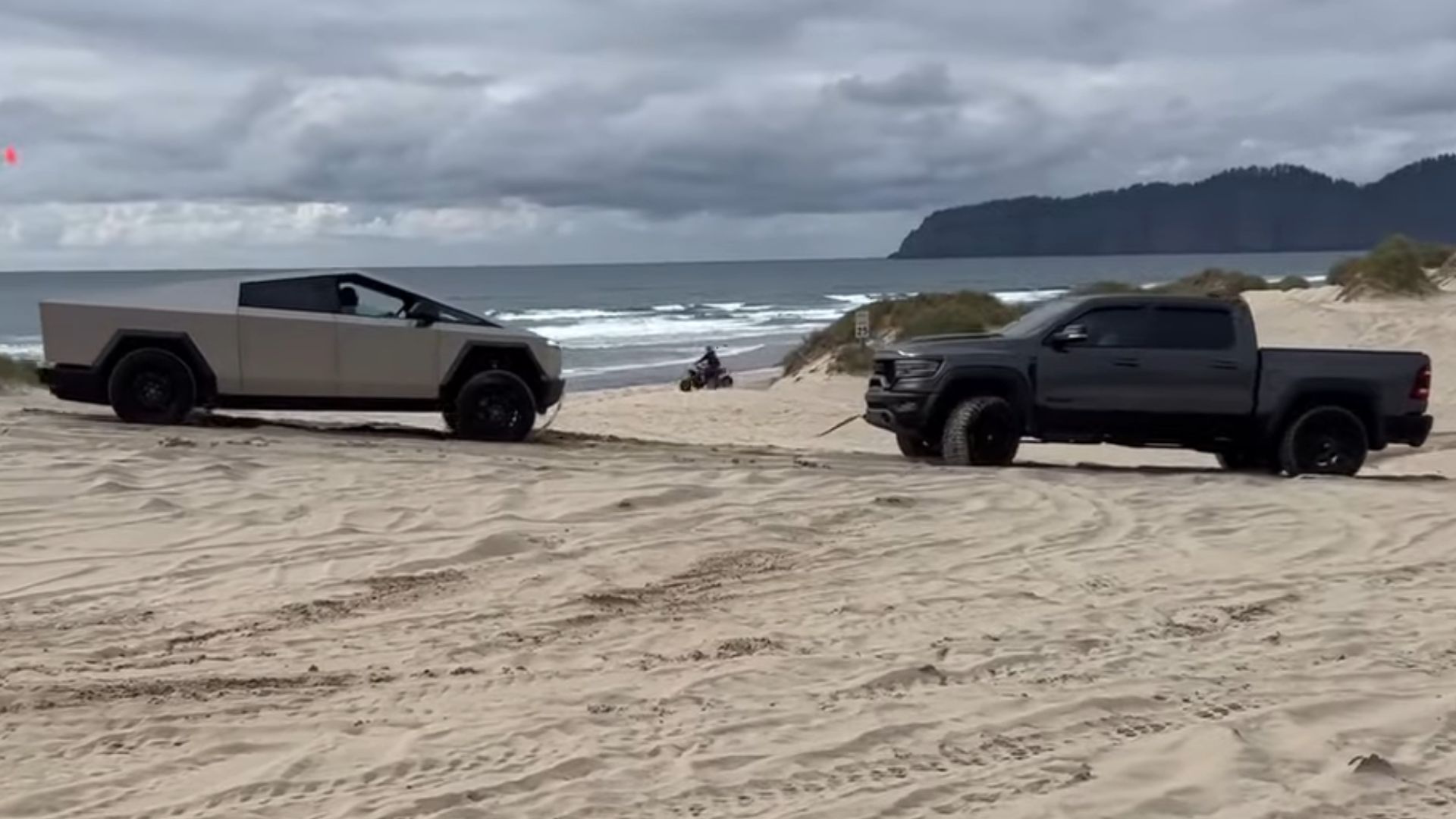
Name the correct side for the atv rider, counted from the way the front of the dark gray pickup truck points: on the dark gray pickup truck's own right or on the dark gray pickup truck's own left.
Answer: on the dark gray pickup truck's own right

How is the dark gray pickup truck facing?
to the viewer's left

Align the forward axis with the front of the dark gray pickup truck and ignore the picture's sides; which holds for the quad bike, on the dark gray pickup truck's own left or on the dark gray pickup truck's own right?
on the dark gray pickup truck's own right
